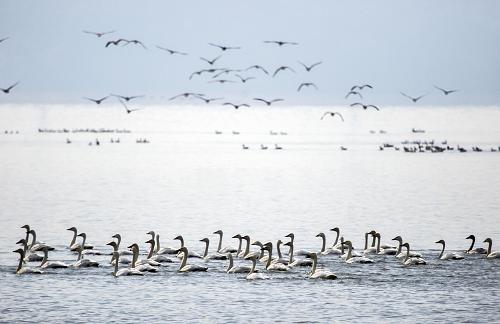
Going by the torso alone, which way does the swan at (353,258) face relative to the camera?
to the viewer's left

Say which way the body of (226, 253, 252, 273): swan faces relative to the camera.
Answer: to the viewer's left

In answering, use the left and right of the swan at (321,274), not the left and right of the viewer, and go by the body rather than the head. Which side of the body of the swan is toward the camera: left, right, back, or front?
left

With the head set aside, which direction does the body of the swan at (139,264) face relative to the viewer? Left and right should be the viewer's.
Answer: facing to the left of the viewer

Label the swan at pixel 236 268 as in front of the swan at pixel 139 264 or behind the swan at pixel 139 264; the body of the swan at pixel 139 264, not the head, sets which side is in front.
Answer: behind

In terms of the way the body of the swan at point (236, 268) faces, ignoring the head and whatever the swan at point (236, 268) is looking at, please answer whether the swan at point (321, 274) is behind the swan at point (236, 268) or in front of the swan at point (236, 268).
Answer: behind

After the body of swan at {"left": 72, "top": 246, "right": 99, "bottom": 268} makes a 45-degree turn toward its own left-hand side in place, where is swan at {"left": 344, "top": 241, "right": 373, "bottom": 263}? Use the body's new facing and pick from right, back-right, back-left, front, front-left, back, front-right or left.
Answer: back-left

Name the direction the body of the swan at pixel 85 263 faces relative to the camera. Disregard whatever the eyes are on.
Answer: to the viewer's left
